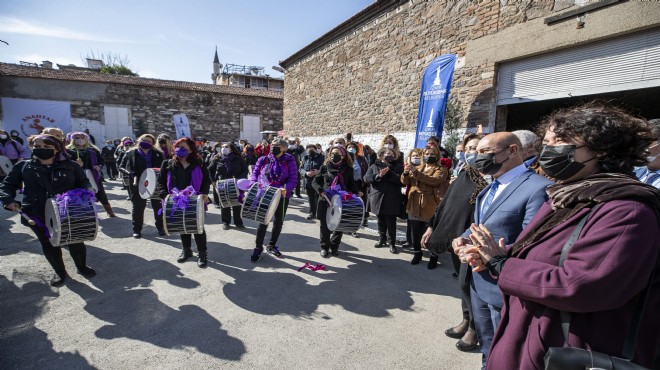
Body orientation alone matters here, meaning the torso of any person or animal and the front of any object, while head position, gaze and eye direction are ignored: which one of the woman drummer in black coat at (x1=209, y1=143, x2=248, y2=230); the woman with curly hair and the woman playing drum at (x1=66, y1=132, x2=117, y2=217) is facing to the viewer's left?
the woman with curly hair

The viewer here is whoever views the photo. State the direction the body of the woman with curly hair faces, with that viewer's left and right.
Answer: facing to the left of the viewer

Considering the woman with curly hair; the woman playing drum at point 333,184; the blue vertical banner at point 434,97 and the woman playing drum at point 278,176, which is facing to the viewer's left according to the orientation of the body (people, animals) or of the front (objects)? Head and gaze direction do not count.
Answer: the woman with curly hair

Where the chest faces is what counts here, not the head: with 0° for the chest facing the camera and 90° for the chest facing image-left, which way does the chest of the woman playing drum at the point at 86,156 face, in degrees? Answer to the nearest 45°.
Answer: approximately 0°

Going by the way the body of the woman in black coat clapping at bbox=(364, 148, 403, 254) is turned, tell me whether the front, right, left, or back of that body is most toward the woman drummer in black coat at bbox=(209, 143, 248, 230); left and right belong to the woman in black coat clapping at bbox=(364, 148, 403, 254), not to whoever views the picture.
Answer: right
